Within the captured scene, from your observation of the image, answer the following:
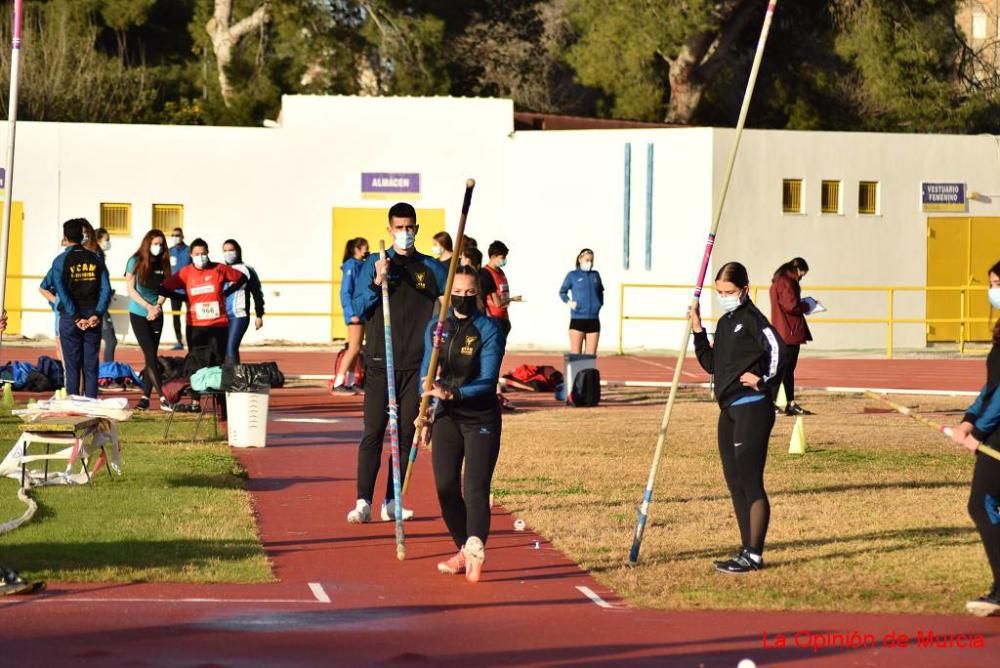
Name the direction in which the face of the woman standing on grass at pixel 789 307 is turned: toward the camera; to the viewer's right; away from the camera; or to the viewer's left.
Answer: to the viewer's right

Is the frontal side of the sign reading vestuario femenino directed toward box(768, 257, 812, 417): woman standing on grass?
yes

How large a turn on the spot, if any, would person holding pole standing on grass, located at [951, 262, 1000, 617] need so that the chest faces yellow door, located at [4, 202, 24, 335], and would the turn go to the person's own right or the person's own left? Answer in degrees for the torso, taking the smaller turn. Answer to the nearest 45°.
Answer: approximately 45° to the person's own right

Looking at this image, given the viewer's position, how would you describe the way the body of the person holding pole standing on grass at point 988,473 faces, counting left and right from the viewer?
facing to the left of the viewer

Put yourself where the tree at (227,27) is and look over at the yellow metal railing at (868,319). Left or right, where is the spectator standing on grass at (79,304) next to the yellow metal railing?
right

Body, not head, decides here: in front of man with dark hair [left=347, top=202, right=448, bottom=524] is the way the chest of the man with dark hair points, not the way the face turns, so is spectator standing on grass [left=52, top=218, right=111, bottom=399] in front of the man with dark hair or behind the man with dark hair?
behind

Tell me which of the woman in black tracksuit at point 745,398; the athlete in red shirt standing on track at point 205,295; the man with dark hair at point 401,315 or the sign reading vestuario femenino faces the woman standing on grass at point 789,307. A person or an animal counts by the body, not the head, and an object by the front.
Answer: the sign reading vestuario femenino
